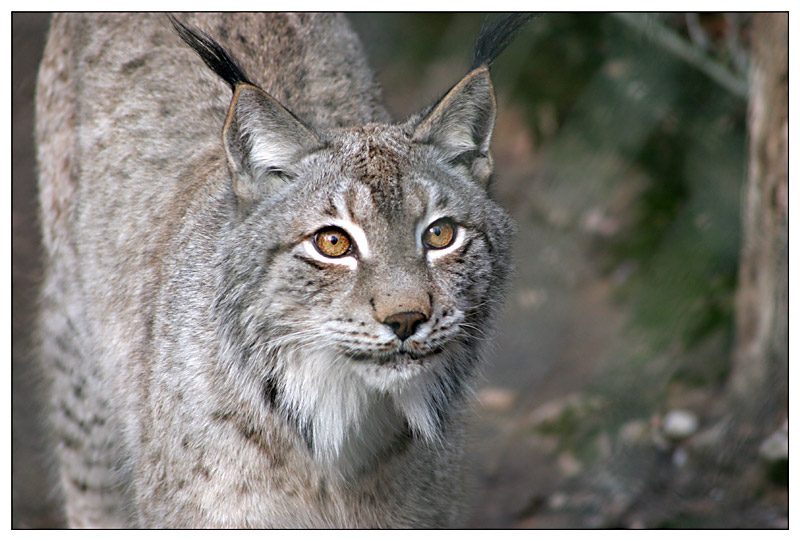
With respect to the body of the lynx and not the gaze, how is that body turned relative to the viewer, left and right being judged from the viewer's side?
facing the viewer and to the right of the viewer

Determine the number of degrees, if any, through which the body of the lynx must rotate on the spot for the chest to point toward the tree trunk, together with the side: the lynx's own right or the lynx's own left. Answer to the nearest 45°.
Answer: approximately 135° to the lynx's own left

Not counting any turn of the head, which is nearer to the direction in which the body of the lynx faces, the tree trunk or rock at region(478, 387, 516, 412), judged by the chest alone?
the tree trunk

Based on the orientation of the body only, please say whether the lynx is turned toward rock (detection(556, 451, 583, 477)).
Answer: no

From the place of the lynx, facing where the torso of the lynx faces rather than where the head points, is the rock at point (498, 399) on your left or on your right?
on your left

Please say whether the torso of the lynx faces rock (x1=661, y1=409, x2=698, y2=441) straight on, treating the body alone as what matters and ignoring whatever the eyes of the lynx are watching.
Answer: no
